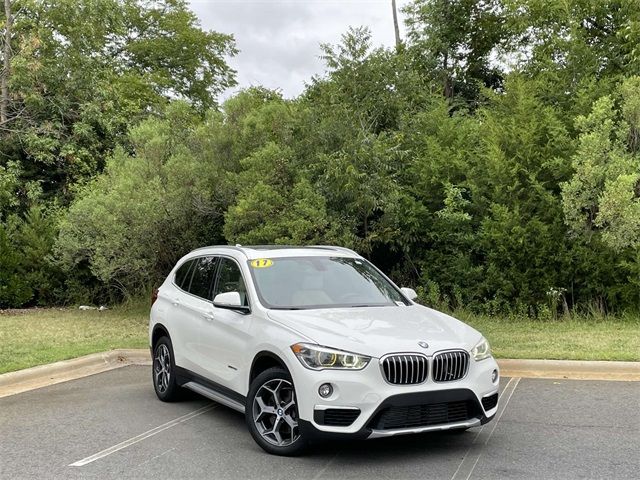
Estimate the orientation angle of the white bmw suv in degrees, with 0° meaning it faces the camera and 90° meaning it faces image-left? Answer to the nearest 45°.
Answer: approximately 315°

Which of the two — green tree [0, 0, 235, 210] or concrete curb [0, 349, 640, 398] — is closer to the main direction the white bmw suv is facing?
the concrete curb

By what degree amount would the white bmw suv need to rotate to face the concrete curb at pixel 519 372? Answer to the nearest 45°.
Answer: approximately 90° to its left

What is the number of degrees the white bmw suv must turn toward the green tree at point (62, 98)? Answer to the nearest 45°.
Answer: approximately 180°
